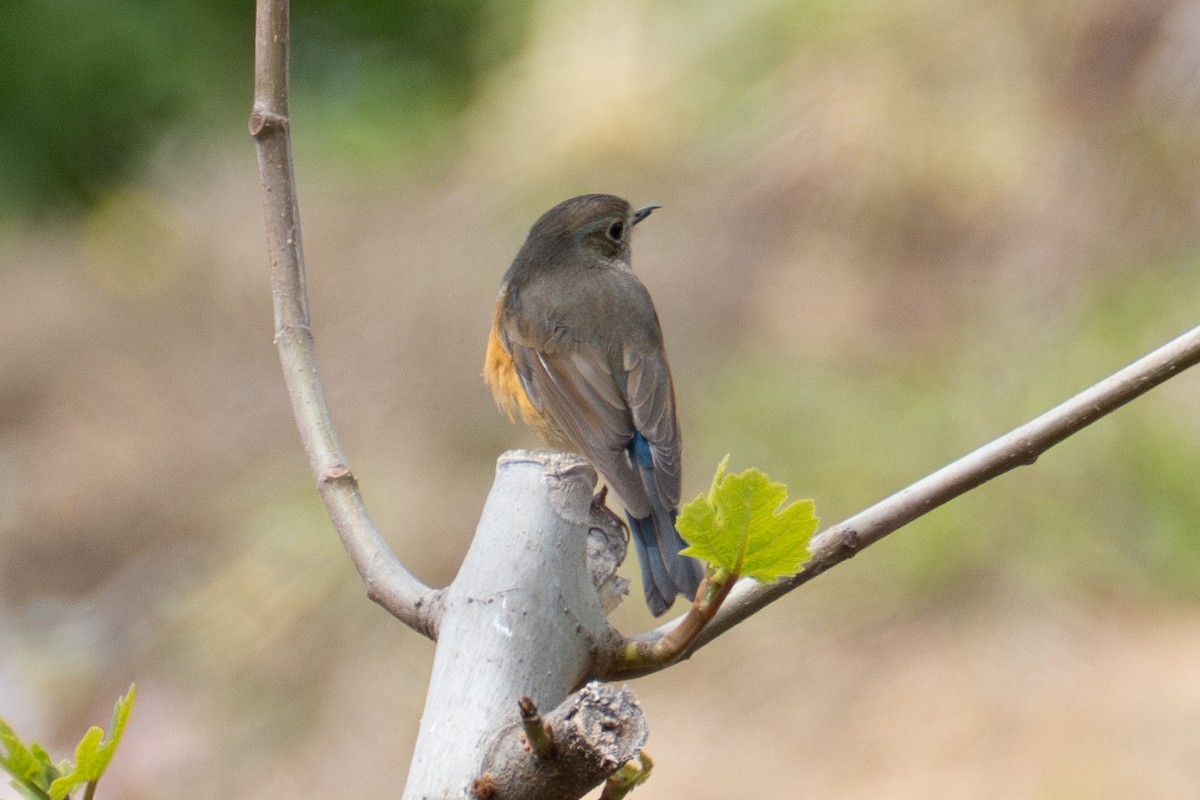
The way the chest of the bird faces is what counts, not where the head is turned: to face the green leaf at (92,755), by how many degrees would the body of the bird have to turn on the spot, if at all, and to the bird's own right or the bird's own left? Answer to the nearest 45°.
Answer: approximately 135° to the bird's own left

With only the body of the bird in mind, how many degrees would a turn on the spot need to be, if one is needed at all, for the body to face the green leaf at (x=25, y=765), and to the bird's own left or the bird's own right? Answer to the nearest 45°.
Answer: approximately 135° to the bird's own left

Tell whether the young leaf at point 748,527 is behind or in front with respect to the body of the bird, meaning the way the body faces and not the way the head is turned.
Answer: behind

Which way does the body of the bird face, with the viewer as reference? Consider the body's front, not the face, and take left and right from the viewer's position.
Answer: facing away from the viewer and to the left of the viewer
